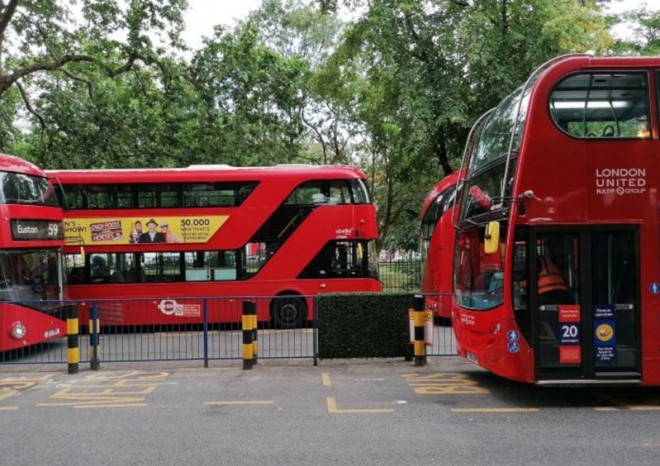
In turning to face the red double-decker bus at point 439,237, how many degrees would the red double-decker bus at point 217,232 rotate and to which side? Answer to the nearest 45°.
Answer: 0° — it already faces it

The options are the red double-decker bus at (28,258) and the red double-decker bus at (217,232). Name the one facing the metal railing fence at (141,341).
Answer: the red double-decker bus at (28,258)

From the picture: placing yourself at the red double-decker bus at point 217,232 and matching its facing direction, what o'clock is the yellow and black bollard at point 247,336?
The yellow and black bollard is roughly at 3 o'clock from the red double-decker bus.

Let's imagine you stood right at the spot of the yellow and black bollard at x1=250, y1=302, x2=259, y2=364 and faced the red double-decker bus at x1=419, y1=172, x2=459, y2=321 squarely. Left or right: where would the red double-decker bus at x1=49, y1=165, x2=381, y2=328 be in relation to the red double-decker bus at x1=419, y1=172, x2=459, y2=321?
left

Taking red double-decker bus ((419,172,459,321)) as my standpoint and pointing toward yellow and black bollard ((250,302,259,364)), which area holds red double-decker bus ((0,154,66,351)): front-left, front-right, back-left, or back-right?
front-right

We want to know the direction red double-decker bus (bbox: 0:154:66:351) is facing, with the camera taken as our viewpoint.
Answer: facing the viewer and to the right of the viewer

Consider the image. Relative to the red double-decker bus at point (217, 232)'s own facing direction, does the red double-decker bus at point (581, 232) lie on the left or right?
on its right

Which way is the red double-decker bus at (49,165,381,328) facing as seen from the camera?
to the viewer's right

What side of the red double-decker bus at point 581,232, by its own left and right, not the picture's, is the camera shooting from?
left

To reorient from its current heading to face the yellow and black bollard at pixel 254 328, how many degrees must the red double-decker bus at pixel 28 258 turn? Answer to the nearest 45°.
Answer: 0° — it already faces it
